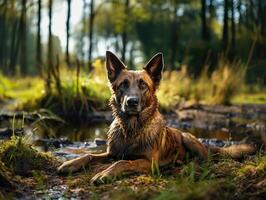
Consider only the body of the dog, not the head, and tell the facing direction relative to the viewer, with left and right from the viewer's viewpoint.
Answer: facing the viewer and to the left of the viewer
